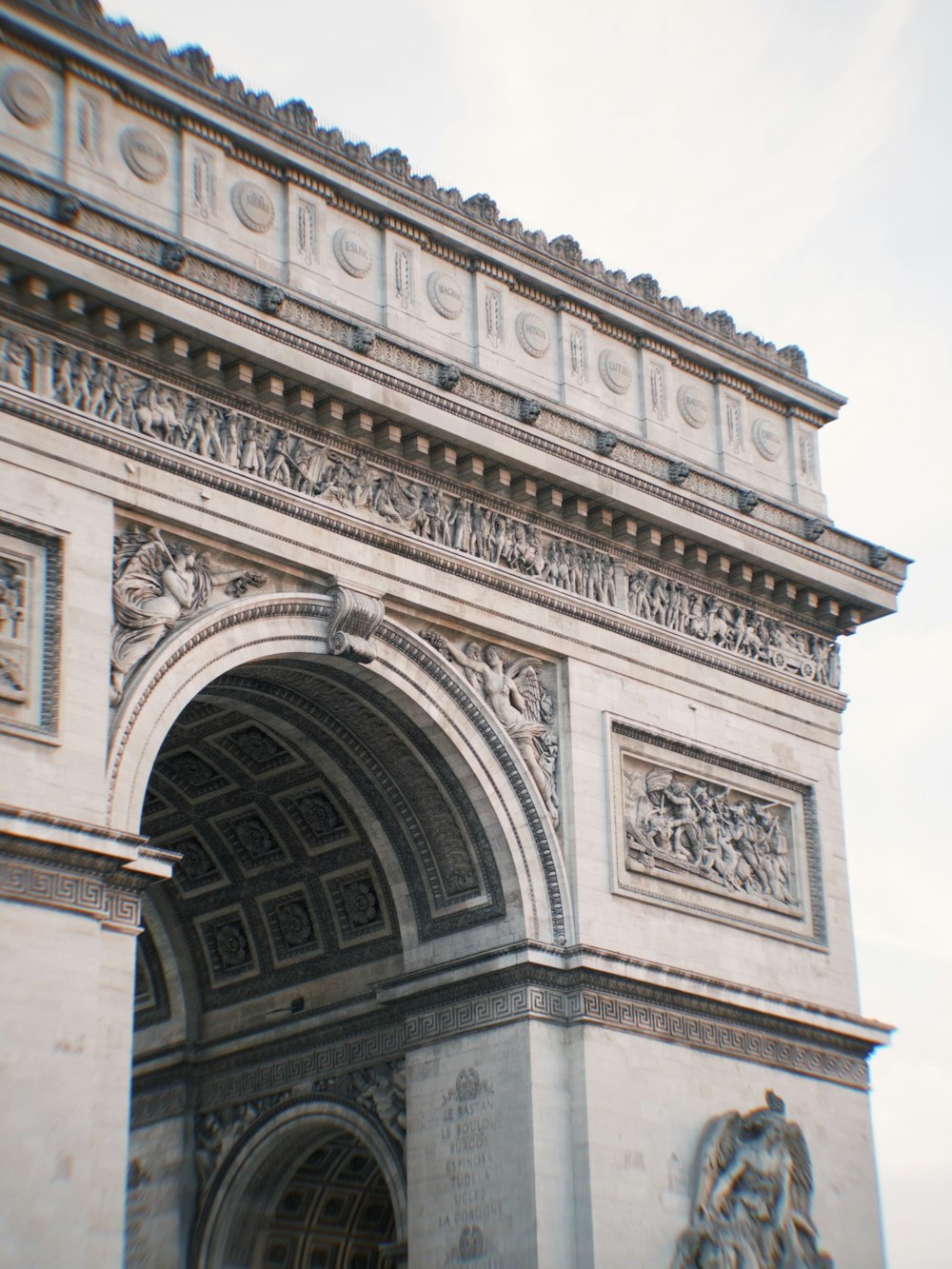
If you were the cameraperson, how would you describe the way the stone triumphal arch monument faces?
facing the viewer and to the right of the viewer
